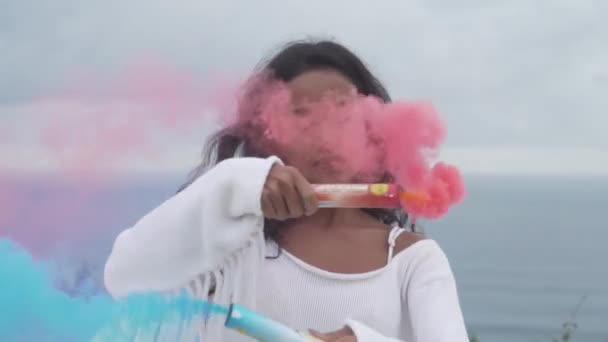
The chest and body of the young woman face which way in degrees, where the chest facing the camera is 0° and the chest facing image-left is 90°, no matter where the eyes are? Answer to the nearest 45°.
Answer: approximately 0°
